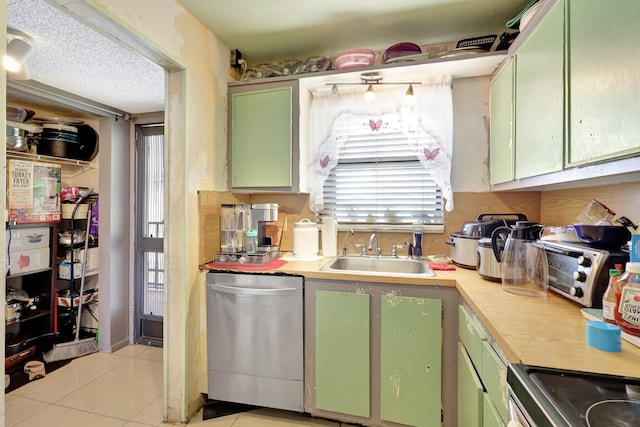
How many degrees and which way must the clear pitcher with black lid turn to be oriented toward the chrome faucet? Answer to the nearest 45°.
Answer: approximately 135° to its left

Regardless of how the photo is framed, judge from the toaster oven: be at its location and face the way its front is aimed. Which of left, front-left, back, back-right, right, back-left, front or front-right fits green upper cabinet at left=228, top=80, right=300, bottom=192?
front-right

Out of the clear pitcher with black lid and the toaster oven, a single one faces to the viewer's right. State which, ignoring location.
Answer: the clear pitcher with black lid

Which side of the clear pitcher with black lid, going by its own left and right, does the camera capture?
right

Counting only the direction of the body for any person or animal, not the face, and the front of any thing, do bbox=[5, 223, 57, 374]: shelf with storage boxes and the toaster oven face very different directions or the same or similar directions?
very different directions

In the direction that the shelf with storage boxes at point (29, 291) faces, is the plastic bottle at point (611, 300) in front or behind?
in front

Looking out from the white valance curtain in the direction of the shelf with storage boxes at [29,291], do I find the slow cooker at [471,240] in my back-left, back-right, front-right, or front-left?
back-left
